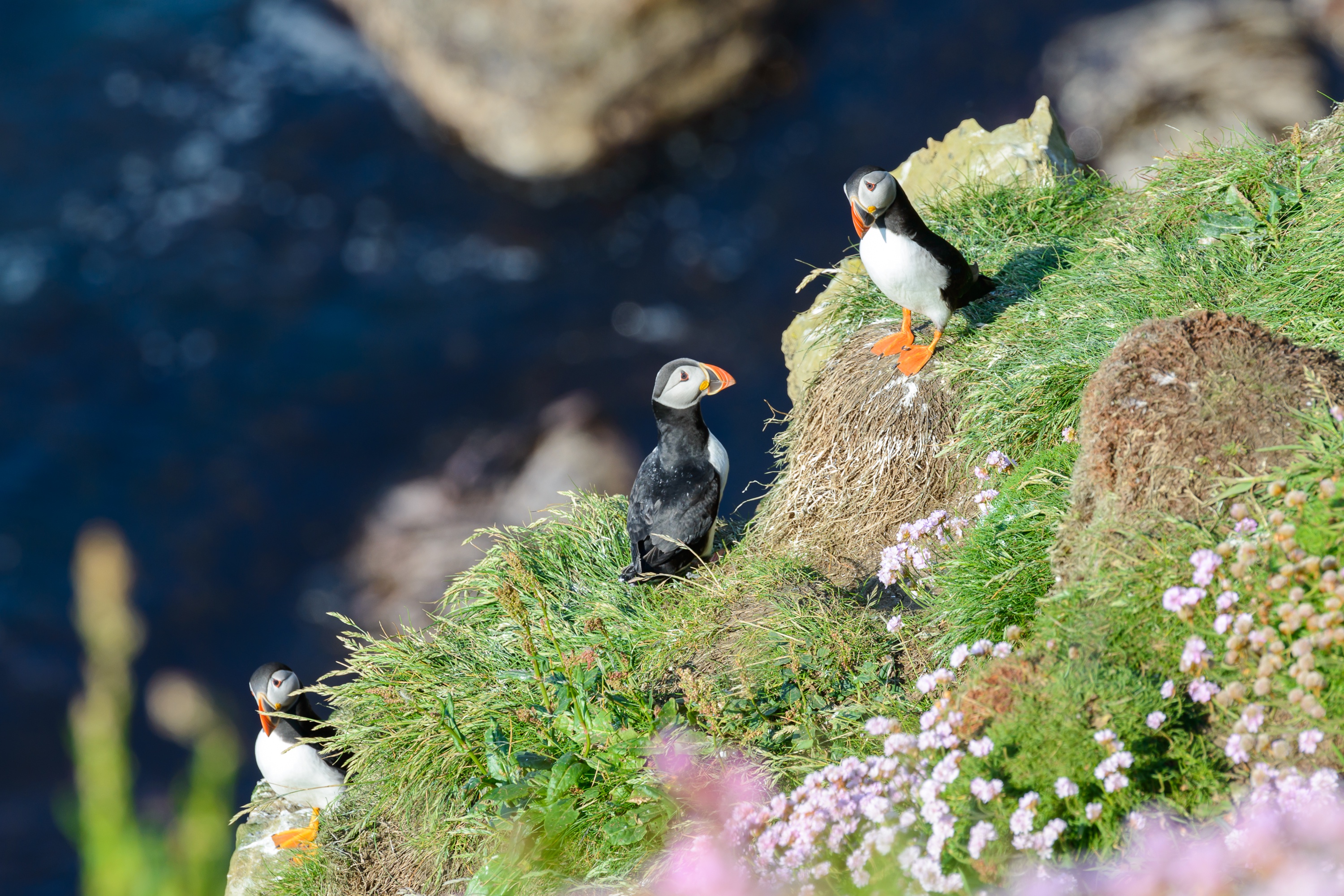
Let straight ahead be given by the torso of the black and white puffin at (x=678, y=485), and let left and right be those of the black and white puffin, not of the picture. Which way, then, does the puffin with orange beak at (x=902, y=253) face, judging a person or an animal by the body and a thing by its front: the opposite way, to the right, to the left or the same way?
the opposite way

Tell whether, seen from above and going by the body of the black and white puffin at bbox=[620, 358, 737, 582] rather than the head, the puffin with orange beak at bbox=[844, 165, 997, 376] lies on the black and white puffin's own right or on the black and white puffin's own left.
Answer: on the black and white puffin's own right

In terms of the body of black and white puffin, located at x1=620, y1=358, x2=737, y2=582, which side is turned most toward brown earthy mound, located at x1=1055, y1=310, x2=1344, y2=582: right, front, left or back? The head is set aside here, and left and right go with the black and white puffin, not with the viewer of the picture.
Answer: right

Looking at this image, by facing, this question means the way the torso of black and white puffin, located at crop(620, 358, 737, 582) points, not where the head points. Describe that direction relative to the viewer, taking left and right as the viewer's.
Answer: facing away from the viewer and to the right of the viewer

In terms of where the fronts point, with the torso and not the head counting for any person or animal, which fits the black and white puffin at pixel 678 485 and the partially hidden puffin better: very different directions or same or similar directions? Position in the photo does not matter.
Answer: very different directions

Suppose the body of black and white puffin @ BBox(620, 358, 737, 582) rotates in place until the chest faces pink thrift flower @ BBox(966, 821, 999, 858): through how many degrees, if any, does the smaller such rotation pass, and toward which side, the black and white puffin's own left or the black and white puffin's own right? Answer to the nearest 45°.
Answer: approximately 135° to the black and white puffin's own right

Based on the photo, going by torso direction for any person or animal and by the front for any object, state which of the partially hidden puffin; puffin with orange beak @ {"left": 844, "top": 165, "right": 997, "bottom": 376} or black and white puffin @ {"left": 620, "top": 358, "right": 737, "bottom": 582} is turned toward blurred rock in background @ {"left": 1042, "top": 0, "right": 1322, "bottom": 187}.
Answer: the black and white puffin

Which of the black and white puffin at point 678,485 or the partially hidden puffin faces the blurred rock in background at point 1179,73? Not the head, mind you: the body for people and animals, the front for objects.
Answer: the black and white puffin

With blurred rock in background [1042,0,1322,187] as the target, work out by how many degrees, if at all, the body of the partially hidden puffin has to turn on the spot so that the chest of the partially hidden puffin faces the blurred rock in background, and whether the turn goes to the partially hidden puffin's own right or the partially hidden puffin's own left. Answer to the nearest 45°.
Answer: approximately 135° to the partially hidden puffin's own left
